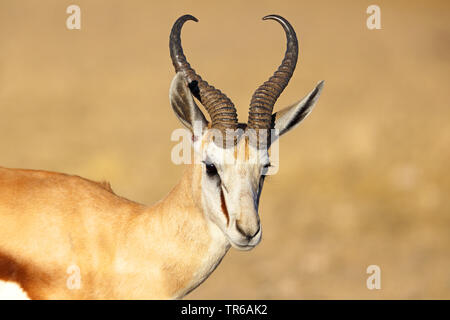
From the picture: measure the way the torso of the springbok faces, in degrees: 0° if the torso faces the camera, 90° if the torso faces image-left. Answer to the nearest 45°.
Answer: approximately 270°
